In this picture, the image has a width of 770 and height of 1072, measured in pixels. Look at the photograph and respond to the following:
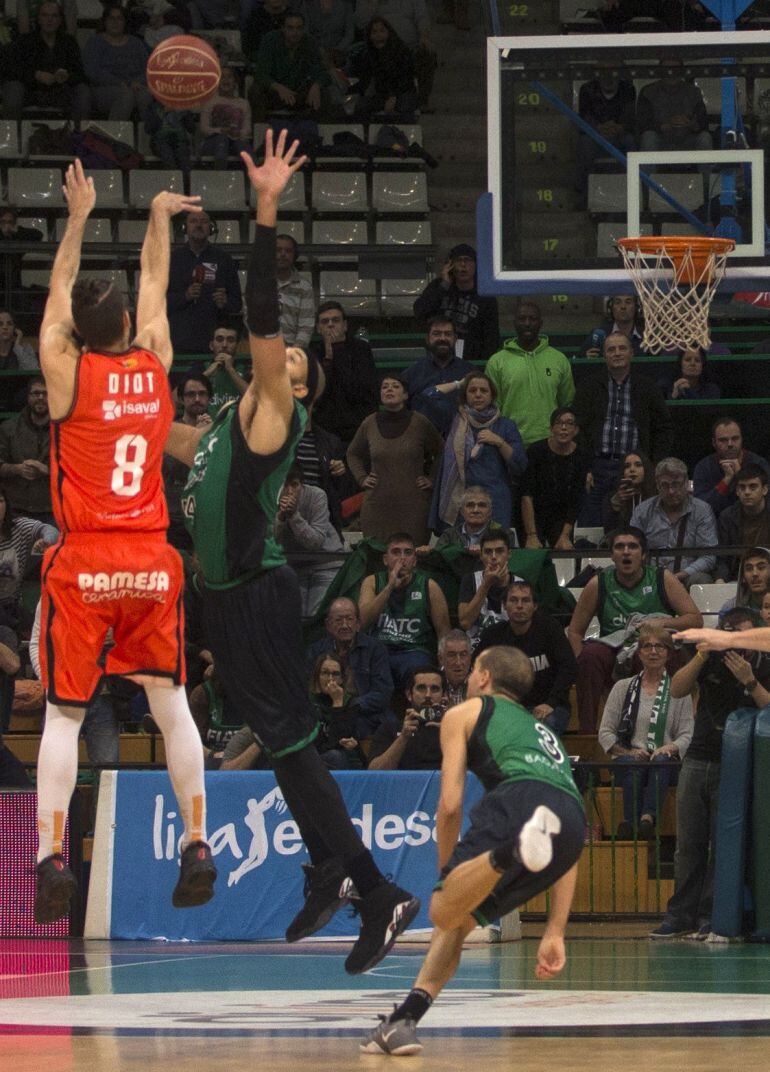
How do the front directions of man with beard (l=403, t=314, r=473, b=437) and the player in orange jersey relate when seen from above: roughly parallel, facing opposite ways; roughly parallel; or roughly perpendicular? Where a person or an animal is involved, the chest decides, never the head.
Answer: roughly parallel, facing opposite ways

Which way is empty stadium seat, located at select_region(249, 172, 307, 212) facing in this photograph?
toward the camera

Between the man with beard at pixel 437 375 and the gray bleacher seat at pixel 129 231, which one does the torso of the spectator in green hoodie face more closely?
the man with beard

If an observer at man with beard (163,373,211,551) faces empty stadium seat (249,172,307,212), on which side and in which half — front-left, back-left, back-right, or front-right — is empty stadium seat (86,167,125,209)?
front-left

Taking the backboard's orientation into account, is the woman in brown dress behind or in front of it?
behind

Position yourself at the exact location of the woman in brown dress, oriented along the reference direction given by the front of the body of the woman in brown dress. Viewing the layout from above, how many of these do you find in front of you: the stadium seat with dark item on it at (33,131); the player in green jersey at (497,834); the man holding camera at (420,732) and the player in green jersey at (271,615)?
3

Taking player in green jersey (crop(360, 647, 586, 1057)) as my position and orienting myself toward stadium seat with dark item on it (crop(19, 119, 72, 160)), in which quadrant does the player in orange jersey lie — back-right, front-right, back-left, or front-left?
front-left

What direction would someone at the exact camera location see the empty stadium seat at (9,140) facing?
facing the viewer

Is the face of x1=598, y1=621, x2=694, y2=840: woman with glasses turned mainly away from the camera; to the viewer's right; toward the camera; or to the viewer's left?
toward the camera

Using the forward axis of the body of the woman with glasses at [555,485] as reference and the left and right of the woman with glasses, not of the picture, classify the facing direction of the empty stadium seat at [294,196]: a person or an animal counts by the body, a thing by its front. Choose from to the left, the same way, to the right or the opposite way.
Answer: the same way

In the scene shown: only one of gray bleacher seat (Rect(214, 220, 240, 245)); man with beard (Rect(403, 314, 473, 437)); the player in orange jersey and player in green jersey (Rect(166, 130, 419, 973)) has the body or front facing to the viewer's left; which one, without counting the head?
the player in green jersey

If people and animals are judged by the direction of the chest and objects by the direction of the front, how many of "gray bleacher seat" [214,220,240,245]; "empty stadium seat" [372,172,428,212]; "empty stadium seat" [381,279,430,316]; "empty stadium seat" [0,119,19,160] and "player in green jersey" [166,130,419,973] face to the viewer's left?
1

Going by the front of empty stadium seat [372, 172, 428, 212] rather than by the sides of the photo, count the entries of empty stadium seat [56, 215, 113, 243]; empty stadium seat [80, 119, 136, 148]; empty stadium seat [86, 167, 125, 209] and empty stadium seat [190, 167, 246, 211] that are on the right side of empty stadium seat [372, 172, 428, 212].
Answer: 4

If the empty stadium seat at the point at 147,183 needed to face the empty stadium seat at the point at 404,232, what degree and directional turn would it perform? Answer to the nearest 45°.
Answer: approximately 90° to its left

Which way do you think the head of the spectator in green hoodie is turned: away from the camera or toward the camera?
toward the camera

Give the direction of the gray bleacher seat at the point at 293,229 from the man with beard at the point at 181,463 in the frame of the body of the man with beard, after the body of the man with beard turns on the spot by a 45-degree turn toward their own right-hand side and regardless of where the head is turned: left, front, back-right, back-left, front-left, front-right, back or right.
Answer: back-right

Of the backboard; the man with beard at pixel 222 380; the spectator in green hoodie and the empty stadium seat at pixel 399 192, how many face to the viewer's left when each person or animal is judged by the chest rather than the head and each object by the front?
0

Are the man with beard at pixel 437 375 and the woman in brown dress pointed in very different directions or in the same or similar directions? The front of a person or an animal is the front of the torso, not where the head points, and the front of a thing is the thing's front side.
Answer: same or similar directions

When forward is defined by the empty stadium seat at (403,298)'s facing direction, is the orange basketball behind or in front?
in front
